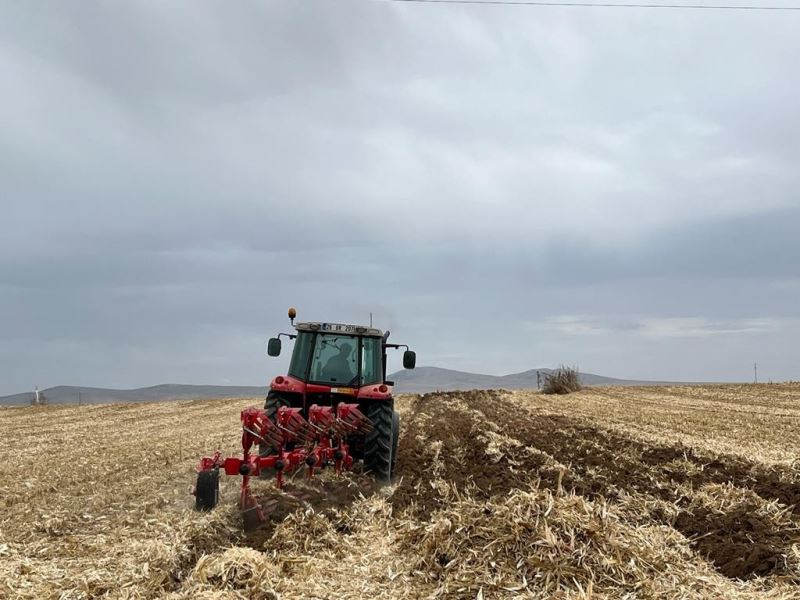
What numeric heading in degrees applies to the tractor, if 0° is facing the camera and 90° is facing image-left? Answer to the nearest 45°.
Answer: approximately 180°
